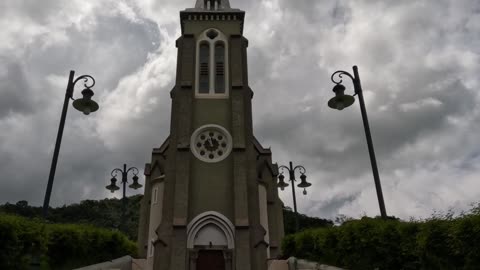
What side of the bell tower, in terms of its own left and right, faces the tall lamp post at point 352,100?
front

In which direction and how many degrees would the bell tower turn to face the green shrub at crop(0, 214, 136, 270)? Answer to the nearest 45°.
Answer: approximately 45° to its right

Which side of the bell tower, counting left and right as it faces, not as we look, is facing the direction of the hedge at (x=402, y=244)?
front

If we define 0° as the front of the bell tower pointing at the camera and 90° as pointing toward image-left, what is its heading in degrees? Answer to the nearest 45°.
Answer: approximately 0°

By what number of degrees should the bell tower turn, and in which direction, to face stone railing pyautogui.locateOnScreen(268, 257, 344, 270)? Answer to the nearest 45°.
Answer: approximately 45° to its left
